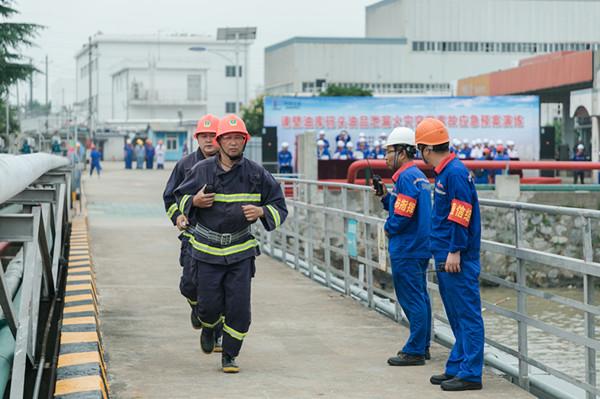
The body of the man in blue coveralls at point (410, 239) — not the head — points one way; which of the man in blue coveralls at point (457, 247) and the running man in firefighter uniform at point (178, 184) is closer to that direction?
the running man in firefighter uniform

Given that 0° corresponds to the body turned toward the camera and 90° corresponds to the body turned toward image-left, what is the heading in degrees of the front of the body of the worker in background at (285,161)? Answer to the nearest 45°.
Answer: approximately 0°

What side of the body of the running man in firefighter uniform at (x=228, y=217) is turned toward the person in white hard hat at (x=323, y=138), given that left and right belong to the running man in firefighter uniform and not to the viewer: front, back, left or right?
back

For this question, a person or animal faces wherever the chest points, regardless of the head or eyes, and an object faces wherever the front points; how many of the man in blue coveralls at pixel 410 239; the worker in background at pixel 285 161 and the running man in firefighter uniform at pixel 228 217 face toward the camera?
2

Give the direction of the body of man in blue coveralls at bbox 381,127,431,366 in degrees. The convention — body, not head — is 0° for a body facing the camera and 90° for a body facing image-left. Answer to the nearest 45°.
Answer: approximately 90°

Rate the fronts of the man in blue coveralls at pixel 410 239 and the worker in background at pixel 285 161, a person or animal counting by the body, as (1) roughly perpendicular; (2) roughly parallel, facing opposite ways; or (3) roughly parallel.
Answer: roughly perpendicular

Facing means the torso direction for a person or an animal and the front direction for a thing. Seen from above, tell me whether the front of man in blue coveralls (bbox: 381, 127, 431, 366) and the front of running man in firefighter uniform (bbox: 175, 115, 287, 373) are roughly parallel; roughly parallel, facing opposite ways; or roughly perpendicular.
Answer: roughly perpendicular

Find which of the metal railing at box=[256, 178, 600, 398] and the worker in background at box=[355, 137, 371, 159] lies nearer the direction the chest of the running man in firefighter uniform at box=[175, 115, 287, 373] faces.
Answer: the metal railing

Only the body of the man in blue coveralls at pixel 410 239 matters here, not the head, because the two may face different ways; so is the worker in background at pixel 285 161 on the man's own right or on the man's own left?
on the man's own right

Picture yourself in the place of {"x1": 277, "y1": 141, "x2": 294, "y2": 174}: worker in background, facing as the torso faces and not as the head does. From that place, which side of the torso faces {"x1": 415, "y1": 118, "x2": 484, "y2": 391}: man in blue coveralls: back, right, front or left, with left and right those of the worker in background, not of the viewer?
front

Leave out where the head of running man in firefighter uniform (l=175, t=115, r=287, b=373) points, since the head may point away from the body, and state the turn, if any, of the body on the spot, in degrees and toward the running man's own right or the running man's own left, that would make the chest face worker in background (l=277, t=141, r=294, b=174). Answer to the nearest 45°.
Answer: approximately 180°

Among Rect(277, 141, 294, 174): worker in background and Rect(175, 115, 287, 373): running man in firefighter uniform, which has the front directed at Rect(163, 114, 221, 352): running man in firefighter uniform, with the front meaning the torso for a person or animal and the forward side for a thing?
the worker in background

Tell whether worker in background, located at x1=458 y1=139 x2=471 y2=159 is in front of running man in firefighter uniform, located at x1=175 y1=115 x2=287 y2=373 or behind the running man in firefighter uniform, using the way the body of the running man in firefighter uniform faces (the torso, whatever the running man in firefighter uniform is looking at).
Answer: behind

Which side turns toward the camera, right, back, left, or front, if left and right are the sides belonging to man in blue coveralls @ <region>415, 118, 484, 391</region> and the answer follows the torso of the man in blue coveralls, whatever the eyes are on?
left

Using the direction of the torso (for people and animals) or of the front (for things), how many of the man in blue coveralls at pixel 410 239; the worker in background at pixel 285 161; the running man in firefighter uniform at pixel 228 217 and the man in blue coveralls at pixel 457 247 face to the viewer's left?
2

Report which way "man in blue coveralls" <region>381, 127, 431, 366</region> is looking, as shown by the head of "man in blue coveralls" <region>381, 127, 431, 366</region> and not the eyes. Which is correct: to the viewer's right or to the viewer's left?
to the viewer's left
